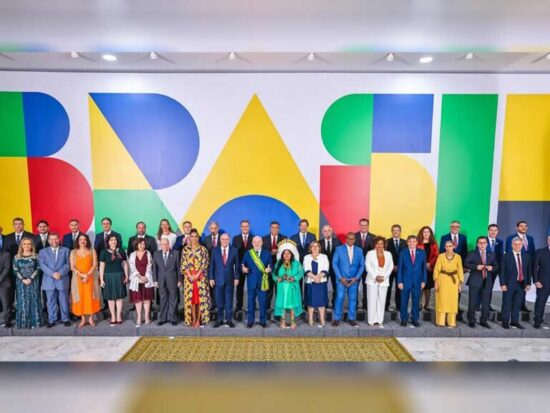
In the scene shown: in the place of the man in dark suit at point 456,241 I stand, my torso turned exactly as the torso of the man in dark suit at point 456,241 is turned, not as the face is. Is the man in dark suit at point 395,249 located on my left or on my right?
on my right

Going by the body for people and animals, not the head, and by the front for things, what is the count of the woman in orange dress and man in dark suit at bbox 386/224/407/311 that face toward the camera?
2

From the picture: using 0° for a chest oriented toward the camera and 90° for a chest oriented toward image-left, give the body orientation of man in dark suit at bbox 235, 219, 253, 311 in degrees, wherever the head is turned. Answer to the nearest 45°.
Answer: approximately 0°

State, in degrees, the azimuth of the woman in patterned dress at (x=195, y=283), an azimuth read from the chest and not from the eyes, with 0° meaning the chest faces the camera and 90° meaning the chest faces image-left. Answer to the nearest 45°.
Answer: approximately 0°

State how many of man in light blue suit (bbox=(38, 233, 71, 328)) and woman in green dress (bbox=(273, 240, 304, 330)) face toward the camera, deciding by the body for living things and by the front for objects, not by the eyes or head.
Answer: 2
